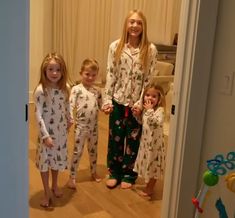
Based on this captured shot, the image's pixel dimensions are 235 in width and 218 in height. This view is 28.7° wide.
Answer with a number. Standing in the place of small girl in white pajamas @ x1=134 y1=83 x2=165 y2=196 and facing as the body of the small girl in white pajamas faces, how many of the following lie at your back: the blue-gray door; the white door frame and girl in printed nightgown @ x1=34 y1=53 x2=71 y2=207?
0

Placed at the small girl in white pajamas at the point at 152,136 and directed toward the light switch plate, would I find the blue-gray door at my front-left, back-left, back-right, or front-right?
front-right

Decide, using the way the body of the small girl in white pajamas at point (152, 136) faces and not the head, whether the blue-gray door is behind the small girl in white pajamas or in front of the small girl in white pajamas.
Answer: in front

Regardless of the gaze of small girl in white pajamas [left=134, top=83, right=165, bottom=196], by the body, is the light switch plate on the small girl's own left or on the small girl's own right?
on the small girl's own left

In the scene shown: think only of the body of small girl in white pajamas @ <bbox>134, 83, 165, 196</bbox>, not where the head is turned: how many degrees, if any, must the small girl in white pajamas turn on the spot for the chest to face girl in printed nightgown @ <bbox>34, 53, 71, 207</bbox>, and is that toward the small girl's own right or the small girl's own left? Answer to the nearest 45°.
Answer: approximately 45° to the small girl's own right

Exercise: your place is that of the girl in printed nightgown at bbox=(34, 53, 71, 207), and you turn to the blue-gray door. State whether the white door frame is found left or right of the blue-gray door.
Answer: left

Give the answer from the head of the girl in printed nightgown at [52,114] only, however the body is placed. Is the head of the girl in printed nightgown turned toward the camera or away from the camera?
toward the camera

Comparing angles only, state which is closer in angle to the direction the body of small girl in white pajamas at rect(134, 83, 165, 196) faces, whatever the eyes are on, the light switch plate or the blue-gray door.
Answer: the blue-gray door

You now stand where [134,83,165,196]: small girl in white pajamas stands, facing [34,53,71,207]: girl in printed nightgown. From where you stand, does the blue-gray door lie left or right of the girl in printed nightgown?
left

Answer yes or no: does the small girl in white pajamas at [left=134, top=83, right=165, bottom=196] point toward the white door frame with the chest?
no
